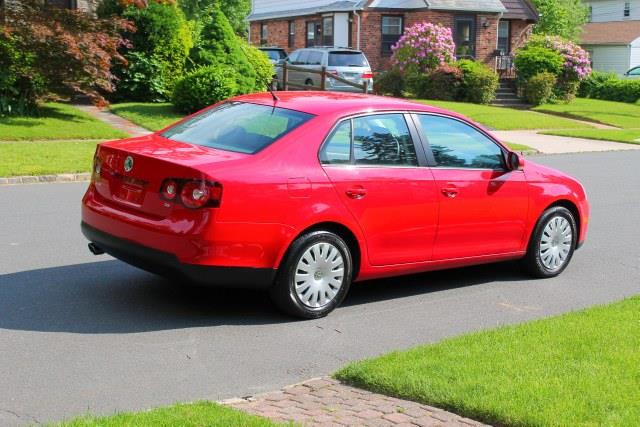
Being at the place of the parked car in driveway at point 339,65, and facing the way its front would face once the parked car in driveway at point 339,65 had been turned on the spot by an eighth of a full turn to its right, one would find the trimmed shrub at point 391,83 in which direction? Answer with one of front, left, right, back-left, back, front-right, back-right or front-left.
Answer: front-right

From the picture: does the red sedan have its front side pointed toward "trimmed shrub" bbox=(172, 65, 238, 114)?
no

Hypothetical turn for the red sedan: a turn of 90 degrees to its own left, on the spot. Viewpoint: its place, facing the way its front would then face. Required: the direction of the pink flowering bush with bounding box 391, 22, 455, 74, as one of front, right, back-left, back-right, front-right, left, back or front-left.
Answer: front-right

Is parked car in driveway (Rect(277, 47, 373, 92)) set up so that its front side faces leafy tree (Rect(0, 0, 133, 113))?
no

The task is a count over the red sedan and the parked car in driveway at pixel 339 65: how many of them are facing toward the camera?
0

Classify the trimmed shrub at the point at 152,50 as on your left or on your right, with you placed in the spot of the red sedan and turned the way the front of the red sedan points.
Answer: on your left

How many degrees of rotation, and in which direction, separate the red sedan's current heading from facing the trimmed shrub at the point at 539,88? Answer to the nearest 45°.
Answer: approximately 45° to its left

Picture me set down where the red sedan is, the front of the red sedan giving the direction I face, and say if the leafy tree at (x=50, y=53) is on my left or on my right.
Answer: on my left

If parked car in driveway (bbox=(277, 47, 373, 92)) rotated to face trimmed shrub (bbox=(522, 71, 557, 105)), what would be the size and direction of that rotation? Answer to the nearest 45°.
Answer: approximately 135° to its right

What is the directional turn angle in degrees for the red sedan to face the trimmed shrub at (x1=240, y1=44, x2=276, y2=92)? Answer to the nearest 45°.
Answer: approximately 45° to its left

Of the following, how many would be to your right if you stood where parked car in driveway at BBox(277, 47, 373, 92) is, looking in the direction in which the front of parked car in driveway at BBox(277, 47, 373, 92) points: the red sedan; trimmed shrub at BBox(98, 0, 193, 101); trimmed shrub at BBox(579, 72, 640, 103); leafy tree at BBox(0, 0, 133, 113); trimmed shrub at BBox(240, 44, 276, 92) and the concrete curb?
1

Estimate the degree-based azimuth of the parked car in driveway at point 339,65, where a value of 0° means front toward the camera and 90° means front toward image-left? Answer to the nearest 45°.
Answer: approximately 135°

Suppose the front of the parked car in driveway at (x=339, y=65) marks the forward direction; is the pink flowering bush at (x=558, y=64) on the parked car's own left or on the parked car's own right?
on the parked car's own right

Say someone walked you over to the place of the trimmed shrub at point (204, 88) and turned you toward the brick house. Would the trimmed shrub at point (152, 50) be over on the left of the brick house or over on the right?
left

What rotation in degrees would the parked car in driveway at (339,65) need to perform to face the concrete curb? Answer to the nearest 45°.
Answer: approximately 135° to its left

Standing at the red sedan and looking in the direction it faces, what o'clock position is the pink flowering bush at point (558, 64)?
The pink flowering bush is roughly at 11 o'clock from the red sedan.

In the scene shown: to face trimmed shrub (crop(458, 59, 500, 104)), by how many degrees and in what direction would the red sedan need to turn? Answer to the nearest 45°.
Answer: approximately 45° to its left

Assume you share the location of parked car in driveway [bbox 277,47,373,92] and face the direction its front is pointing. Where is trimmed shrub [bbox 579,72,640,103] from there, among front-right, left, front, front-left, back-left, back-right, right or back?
right

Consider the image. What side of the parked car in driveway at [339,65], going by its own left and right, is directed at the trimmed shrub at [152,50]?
left

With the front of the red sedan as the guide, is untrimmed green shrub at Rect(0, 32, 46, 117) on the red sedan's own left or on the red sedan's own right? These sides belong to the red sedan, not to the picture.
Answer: on the red sedan's own left

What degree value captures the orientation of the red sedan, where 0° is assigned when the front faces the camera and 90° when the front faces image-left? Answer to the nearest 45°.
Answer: approximately 225°
